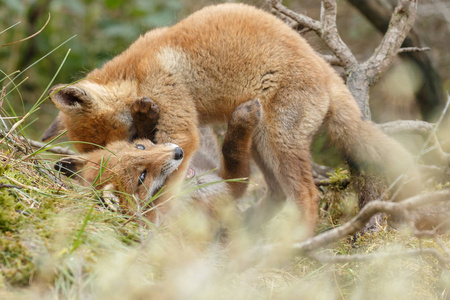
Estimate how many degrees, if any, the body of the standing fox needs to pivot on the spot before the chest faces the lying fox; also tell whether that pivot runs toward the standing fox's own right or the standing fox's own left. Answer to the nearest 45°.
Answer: approximately 45° to the standing fox's own left

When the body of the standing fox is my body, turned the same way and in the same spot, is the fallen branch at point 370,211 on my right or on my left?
on my left

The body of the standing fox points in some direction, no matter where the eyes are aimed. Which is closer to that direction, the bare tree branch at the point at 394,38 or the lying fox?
the lying fox

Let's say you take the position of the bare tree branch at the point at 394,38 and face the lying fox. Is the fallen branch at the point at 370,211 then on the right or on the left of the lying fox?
left

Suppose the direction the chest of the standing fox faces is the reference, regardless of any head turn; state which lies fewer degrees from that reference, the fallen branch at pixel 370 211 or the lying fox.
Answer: the lying fox

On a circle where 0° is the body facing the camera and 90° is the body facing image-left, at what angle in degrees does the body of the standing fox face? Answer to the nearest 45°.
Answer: approximately 90°

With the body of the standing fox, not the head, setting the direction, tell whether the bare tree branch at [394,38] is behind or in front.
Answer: behind
